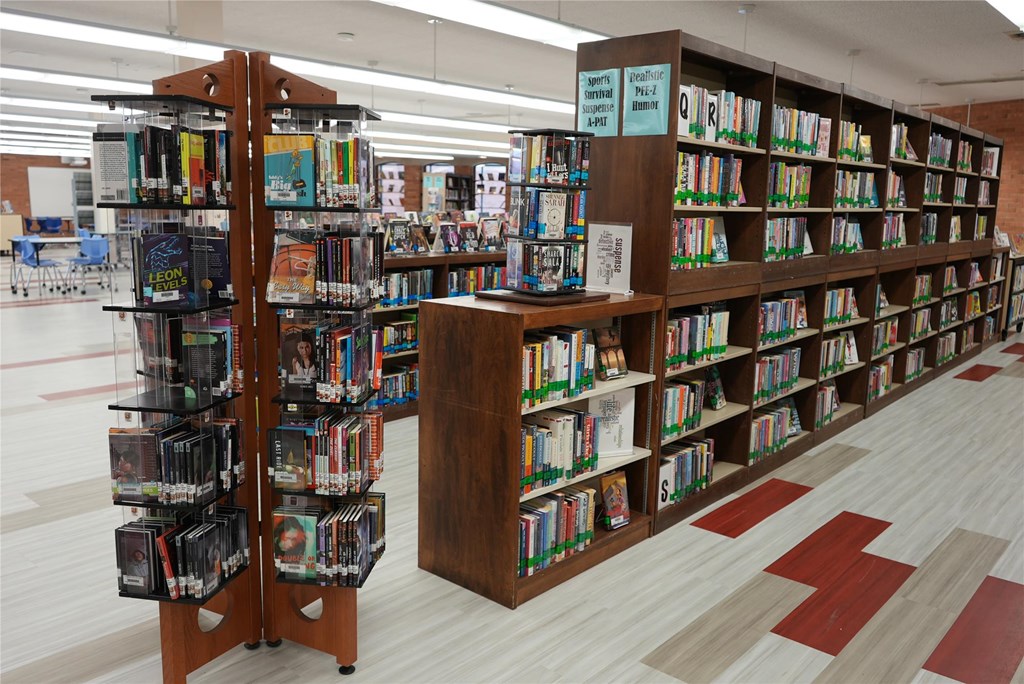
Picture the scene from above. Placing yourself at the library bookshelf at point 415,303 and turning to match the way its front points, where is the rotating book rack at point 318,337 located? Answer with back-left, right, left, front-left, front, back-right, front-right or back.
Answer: front-right

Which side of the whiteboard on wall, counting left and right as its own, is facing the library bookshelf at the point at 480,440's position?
front

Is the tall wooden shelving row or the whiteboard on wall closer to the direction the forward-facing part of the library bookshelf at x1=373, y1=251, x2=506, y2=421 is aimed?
the tall wooden shelving row

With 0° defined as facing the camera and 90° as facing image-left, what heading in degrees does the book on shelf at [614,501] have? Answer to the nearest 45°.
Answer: approximately 315°

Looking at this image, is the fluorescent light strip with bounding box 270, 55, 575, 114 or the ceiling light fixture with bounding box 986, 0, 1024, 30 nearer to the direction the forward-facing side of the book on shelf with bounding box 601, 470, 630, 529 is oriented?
the ceiling light fixture

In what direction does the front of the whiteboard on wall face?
toward the camera

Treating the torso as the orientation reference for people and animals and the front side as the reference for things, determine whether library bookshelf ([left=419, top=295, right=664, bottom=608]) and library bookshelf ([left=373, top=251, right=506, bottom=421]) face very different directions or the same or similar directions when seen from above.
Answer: same or similar directions

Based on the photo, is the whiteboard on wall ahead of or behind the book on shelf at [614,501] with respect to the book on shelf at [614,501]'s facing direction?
behind

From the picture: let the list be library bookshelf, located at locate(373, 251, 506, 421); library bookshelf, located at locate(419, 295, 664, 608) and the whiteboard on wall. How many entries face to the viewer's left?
0

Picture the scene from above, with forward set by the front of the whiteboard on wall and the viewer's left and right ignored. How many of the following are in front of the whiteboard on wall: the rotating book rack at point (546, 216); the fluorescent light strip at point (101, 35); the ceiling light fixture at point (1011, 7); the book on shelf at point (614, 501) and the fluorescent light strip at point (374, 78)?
5

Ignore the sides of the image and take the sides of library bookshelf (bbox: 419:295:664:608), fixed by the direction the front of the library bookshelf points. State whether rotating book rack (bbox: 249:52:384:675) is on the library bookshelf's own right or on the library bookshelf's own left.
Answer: on the library bookshelf's own right
